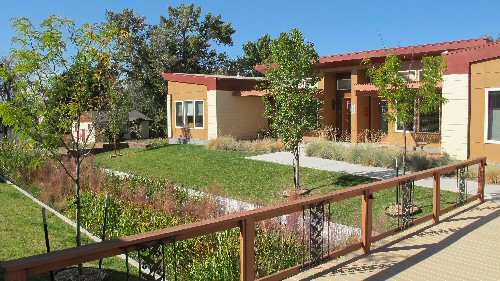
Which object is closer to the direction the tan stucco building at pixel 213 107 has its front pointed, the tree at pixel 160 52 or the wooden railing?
the wooden railing

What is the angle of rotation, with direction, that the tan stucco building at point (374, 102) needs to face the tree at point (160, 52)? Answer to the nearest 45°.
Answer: approximately 90° to its right

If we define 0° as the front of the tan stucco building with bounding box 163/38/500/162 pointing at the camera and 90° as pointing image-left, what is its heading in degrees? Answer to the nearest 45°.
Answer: approximately 45°

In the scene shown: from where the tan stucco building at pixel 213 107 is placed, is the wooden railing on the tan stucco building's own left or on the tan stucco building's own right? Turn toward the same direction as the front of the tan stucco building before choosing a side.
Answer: on the tan stucco building's own left

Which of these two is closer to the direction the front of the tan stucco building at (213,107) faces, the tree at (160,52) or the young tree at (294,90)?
the young tree

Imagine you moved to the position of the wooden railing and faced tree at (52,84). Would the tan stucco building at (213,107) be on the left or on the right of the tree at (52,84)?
right

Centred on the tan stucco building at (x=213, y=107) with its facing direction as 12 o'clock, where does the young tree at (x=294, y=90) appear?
The young tree is roughly at 10 o'clock from the tan stucco building.

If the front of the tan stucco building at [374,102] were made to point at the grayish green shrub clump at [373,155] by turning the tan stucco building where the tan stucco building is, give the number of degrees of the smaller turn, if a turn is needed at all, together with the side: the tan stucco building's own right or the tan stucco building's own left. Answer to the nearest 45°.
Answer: approximately 45° to the tan stucco building's own left

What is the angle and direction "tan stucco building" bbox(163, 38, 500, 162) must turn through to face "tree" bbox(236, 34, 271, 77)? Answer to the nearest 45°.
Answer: approximately 135° to its right

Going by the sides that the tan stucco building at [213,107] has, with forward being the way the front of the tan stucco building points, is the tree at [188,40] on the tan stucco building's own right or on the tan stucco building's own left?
on the tan stucco building's own right
